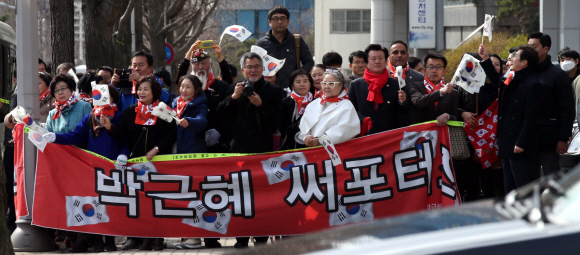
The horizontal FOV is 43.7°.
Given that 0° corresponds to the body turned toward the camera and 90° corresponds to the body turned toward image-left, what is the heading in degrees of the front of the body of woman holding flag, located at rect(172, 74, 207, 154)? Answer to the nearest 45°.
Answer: approximately 45°

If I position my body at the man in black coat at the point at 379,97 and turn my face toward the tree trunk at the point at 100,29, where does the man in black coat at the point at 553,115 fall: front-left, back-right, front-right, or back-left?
back-right

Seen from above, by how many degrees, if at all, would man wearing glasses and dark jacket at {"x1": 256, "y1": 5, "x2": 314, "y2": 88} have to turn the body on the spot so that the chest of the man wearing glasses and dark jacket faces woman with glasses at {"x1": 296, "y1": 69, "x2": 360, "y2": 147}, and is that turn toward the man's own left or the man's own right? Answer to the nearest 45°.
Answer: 0° — they already face them

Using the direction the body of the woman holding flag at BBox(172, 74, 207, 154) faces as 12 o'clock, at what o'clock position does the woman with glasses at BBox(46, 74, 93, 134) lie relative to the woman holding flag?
The woman with glasses is roughly at 2 o'clock from the woman holding flag.

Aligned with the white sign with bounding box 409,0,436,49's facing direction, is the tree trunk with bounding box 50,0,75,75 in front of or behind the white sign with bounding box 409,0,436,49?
in front

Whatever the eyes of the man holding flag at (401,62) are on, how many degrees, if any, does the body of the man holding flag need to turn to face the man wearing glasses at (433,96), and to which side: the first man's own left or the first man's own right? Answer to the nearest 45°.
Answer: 0° — they already face them

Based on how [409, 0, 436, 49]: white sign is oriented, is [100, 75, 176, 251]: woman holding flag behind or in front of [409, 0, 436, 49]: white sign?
in front

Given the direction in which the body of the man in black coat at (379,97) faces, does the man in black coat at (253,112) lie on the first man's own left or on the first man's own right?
on the first man's own right
